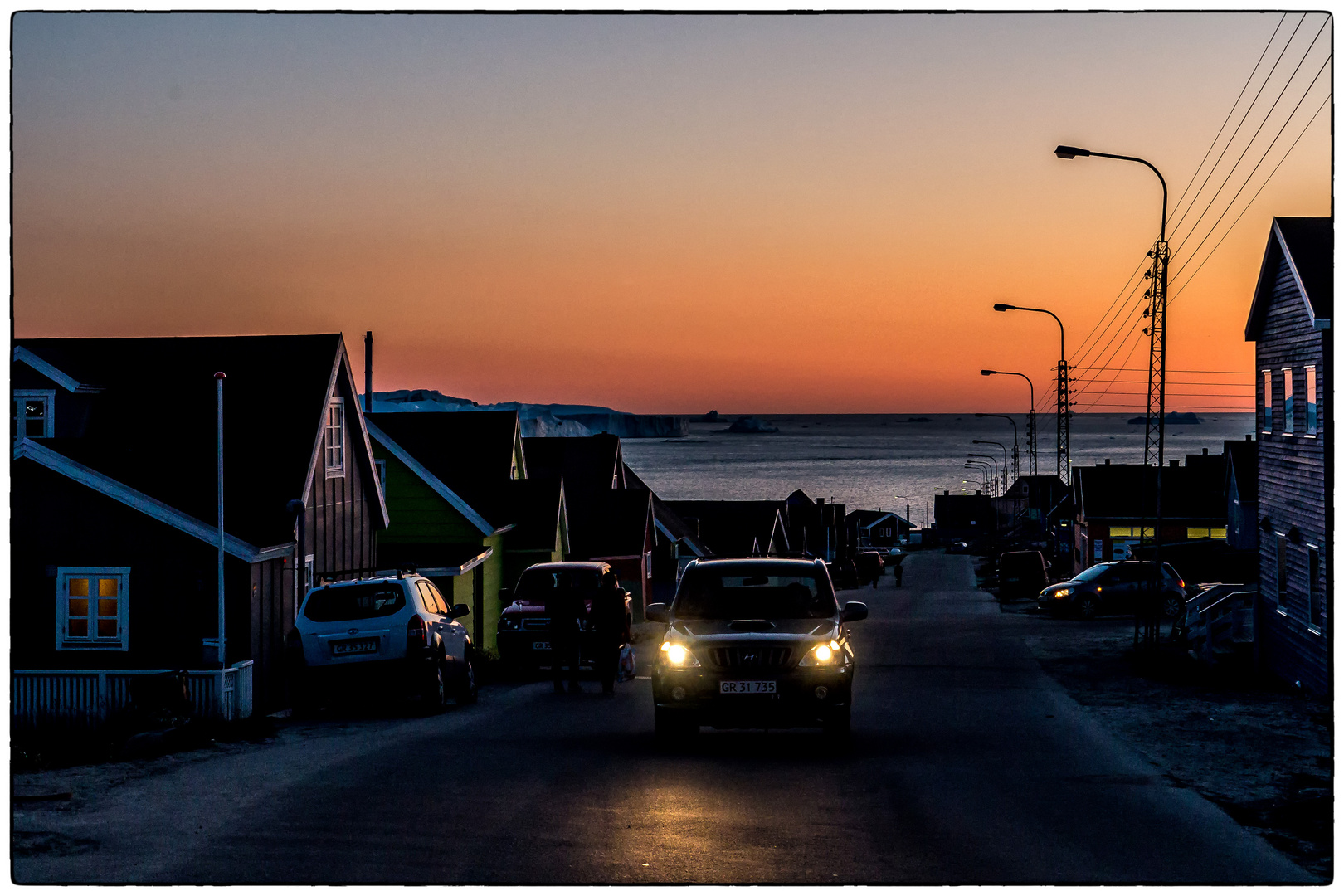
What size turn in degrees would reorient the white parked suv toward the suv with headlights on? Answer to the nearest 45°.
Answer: approximately 90° to its right

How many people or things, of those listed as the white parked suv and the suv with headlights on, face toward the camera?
1

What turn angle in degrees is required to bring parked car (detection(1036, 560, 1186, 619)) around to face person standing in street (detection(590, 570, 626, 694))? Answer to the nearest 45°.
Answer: approximately 45° to its left

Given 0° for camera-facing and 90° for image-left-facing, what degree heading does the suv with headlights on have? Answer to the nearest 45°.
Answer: approximately 0°

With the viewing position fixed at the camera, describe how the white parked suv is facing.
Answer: facing away from the viewer and to the right of the viewer

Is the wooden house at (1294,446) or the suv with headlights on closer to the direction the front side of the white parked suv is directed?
the wooden house

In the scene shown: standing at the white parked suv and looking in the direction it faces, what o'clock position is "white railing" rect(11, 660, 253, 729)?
The white railing is roughly at 8 o'clock from the white parked suv.

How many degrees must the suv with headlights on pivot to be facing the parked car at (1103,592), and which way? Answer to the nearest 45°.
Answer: approximately 180°

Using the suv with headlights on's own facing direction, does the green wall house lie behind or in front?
behind

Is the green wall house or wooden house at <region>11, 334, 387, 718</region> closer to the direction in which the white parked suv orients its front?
the green wall house
